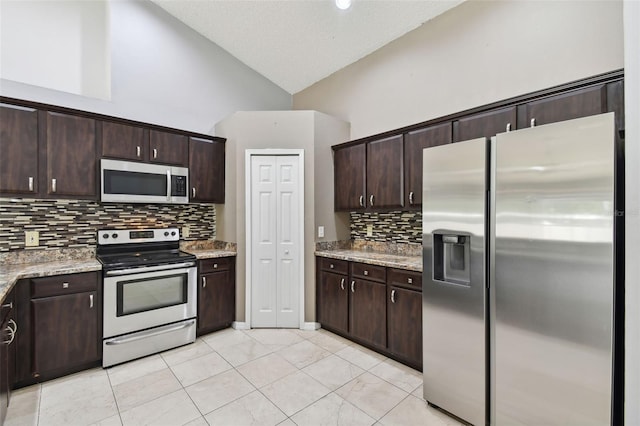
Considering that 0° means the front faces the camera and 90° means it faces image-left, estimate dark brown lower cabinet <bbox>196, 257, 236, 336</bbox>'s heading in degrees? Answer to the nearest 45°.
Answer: approximately 315°

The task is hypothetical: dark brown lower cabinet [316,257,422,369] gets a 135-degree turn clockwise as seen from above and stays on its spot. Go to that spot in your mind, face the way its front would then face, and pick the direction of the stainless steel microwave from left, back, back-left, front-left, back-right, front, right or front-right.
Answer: left

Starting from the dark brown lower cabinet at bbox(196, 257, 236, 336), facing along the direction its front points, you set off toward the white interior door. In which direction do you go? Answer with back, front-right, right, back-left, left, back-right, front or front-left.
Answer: front-left

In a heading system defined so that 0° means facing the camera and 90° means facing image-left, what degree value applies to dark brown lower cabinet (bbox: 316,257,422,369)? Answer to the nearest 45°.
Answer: approximately 45°

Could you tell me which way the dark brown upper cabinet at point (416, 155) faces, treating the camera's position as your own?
facing the viewer and to the left of the viewer

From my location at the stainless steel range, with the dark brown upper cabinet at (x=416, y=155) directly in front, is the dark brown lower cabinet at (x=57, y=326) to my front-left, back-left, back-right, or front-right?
back-right

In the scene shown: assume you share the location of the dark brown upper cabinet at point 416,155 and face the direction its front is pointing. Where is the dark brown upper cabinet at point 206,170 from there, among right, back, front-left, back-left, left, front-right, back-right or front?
front-right

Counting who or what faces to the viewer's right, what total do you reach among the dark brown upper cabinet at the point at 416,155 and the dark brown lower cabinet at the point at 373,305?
0

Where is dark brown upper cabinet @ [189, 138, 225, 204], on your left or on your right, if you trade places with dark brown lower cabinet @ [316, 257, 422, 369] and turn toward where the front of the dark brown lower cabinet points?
on your right
